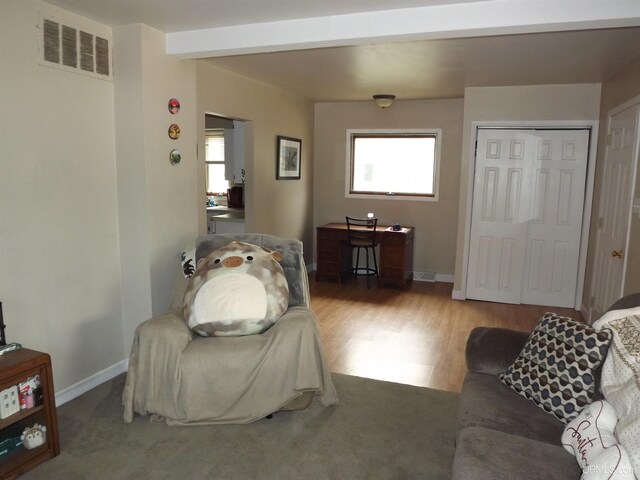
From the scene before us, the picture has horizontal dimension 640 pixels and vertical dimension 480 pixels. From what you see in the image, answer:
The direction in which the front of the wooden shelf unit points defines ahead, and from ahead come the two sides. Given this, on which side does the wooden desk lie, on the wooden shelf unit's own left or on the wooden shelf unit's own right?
on the wooden shelf unit's own left

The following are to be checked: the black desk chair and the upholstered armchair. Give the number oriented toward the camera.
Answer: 1

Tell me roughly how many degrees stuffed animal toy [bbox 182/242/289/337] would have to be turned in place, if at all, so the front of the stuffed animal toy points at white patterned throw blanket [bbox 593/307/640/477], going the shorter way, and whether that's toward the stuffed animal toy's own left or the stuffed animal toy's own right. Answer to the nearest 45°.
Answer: approximately 45° to the stuffed animal toy's own left

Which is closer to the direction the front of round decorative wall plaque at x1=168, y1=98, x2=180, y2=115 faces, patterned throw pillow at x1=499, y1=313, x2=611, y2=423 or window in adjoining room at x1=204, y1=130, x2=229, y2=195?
the patterned throw pillow

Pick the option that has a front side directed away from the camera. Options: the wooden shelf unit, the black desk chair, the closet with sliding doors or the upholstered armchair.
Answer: the black desk chair

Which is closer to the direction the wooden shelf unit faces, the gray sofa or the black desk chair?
the gray sofa

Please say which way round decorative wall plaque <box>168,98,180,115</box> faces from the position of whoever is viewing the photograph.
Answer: facing the viewer and to the right of the viewer

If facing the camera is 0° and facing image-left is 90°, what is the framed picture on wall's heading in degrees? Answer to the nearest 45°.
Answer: approximately 315°

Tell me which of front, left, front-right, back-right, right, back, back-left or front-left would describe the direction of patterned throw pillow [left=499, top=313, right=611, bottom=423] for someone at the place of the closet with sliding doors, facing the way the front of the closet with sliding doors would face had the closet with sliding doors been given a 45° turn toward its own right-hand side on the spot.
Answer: front-left

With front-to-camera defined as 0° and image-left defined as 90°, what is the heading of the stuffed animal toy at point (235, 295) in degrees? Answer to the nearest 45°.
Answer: approximately 0°

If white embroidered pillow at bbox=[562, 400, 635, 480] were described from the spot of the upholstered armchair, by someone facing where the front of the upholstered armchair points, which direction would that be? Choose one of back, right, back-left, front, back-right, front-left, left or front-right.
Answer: front-left

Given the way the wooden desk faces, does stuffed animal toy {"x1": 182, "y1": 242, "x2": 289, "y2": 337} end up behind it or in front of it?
in front

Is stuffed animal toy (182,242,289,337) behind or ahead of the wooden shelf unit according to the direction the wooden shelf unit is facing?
ahead

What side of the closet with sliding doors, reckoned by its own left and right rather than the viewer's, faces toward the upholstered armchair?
front

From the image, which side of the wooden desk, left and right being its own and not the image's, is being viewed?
front

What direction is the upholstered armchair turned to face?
toward the camera

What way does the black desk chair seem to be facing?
away from the camera
